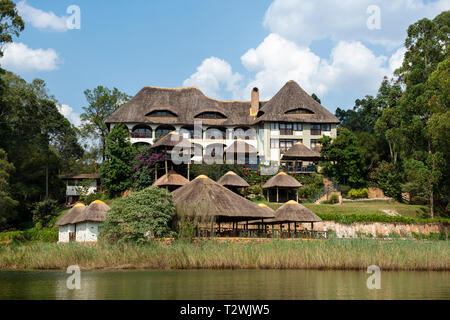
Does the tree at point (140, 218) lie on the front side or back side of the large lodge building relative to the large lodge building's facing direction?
on the front side

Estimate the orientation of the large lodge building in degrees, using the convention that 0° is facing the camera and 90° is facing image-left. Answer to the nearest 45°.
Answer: approximately 0°

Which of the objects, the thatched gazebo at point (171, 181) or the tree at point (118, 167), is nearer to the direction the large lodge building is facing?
the thatched gazebo

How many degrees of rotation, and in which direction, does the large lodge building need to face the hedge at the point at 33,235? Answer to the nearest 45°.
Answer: approximately 45° to its right

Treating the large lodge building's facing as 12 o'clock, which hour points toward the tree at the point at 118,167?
The tree is roughly at 2 o'clock from the large lodge building.

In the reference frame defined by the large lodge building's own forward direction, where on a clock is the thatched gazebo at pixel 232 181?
The thatched gazebo is roughly at 12 o'clock from the large lodge building.

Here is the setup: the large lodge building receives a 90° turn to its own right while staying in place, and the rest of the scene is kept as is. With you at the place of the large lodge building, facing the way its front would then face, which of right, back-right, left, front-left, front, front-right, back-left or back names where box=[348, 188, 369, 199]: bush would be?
back-left

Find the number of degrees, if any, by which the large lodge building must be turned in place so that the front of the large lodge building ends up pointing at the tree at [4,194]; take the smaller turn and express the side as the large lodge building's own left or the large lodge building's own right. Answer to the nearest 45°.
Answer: approximately 45° to the large lodge building's own right

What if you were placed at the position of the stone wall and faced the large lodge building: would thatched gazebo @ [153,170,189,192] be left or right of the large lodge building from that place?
left

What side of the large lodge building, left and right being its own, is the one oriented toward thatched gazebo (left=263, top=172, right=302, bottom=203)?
front

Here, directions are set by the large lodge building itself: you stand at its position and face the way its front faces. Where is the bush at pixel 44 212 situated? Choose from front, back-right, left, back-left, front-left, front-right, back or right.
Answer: front-right

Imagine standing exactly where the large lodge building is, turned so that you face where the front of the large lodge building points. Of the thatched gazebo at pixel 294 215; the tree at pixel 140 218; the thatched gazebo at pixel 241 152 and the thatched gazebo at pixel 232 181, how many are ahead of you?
4

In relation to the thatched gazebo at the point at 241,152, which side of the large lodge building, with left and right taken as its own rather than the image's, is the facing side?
front
